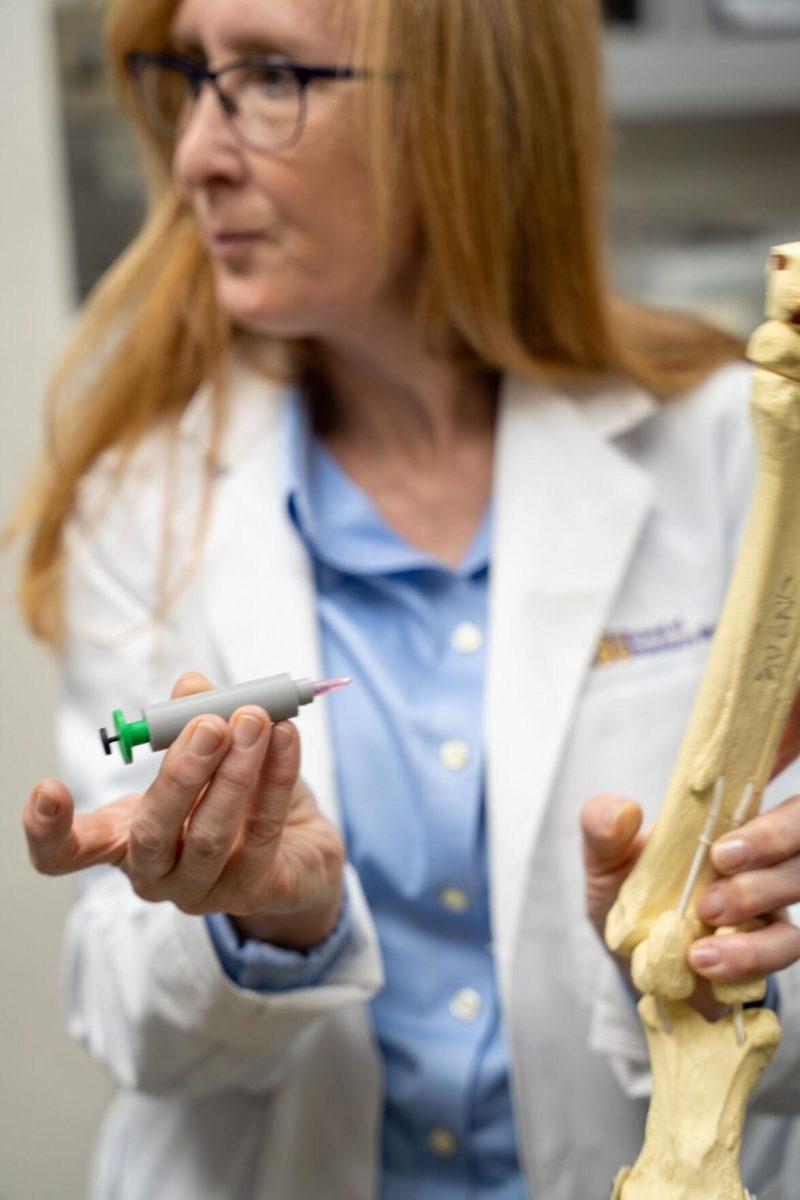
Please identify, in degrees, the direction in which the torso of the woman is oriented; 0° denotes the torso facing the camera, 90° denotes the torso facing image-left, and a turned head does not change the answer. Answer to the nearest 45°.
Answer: approximately 0°
